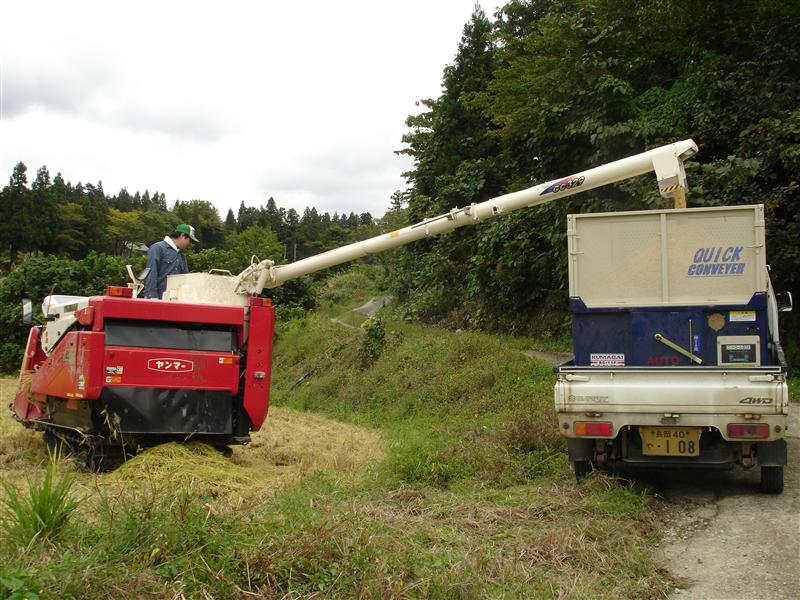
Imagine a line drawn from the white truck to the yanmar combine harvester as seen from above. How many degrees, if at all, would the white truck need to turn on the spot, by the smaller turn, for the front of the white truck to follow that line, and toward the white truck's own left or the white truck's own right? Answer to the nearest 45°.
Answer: approximately 90° to the white truck's own left

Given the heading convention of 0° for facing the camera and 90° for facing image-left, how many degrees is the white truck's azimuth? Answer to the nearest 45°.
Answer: approximately 180°

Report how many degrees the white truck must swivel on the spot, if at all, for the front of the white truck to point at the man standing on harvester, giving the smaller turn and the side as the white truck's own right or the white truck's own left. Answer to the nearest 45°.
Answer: approximately 90° to the white truck's own left

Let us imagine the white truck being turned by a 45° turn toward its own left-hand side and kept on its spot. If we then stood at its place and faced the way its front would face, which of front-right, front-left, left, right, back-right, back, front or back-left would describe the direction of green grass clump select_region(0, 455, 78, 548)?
left

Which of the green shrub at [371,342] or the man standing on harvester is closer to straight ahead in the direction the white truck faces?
the green shrub

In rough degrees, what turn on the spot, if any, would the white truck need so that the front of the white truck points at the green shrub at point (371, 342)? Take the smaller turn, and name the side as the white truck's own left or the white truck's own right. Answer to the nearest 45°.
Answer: approximately 45° to the white truck's own left
